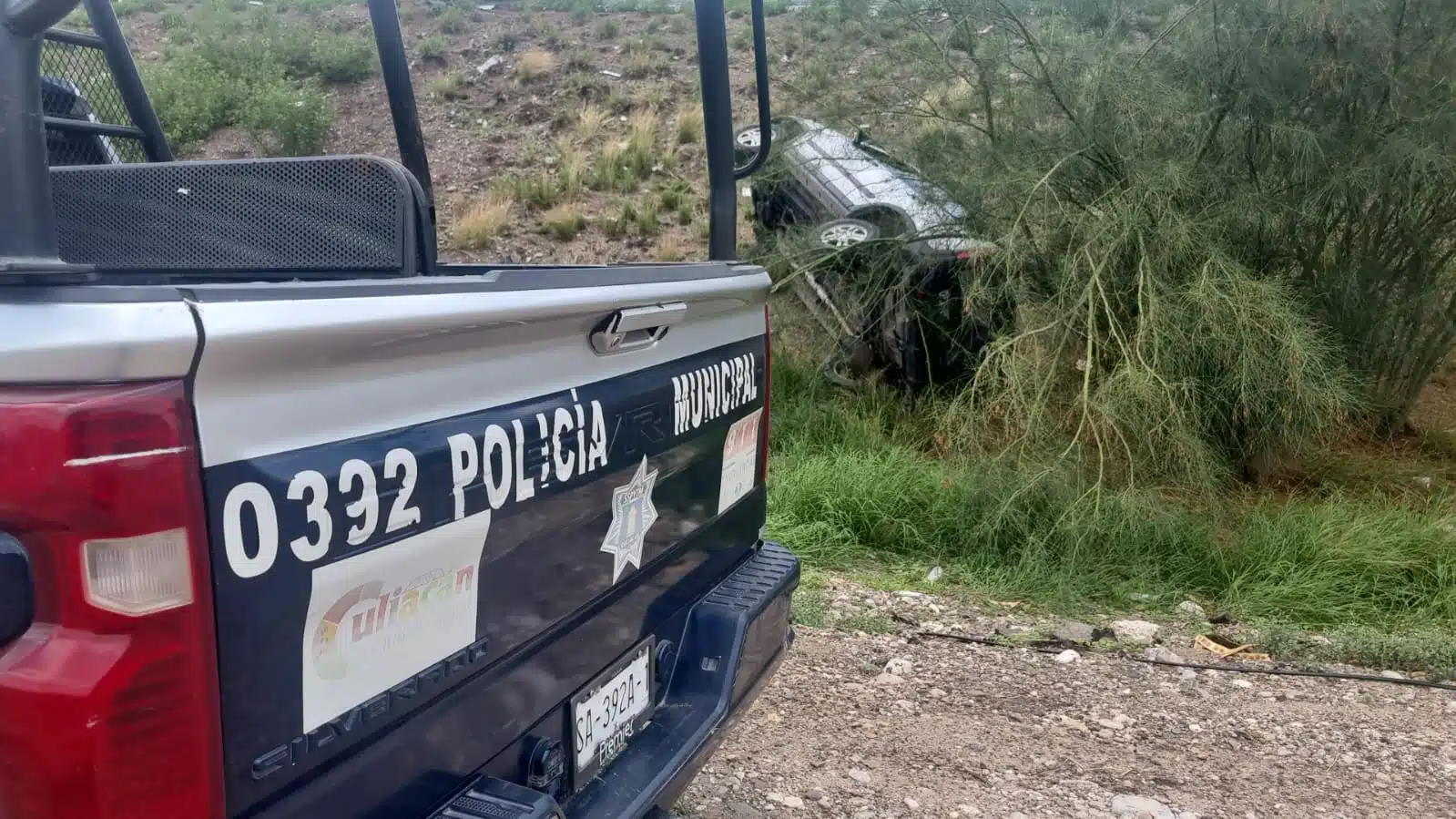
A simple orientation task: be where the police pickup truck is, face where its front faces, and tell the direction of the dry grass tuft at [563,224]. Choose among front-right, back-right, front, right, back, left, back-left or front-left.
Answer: front-right

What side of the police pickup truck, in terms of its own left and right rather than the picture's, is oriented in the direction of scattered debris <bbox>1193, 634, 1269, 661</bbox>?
right

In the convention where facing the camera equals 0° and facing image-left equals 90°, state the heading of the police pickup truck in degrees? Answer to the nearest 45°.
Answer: approximately 135°

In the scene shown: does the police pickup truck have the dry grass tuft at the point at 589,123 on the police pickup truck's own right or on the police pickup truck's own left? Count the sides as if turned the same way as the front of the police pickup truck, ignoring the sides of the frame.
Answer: on the police pickup truck's own right

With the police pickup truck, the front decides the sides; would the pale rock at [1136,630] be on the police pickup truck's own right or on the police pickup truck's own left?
on the police pickup truck's own right

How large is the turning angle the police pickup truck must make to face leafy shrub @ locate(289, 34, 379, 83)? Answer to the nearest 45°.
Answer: approximately 45° to its right

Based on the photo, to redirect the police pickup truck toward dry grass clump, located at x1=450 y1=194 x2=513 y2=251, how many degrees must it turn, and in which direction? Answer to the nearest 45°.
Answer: approximately 45° to its right

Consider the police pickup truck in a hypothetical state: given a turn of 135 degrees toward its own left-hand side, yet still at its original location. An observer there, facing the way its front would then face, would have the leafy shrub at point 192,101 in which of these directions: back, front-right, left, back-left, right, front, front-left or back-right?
back

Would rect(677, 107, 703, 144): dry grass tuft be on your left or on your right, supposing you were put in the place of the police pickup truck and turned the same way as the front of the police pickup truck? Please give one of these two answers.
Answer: on your right

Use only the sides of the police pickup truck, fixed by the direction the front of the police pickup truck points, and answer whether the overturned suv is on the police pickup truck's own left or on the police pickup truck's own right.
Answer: on the police pickup truck's own right

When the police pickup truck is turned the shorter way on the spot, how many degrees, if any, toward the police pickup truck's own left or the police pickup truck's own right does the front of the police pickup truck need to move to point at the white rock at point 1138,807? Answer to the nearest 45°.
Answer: approximately 90° to the police pickup truck's own right

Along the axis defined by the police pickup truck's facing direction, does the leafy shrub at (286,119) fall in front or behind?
in front
